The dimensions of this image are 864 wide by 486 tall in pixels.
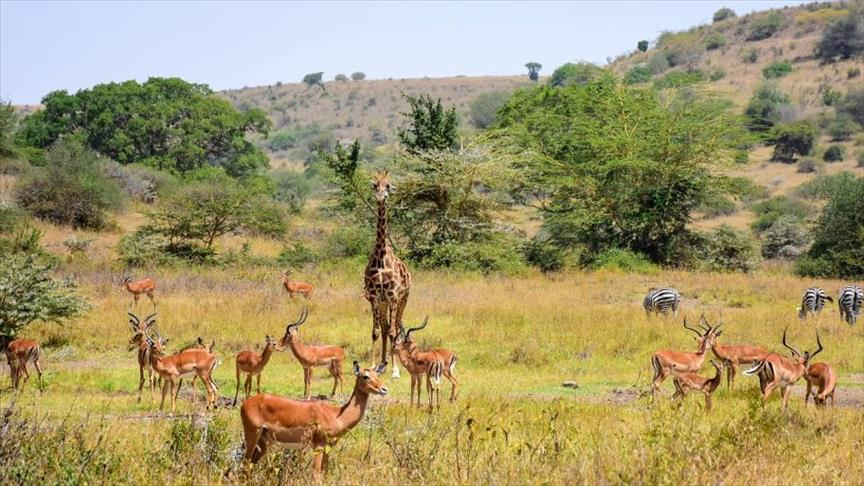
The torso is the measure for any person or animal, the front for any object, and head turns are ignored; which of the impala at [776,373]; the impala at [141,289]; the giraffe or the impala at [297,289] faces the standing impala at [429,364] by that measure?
the giraffe

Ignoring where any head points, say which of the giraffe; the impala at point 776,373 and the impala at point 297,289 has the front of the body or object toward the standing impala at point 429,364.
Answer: the giraffe

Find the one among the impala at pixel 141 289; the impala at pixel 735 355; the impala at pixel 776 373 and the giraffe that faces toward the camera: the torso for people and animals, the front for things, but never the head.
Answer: the giraffe

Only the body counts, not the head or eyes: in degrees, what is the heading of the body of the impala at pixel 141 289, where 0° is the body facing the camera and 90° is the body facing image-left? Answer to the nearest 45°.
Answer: approximately 90°

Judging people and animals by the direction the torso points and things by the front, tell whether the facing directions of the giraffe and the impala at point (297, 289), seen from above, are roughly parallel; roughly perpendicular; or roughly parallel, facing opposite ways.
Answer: roughly perpendicular

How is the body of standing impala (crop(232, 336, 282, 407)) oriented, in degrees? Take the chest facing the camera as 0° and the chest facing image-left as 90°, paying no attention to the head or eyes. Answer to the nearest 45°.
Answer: approximately 225°

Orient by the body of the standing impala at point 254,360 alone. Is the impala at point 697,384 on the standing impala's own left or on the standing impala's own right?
on the standing impala's own right

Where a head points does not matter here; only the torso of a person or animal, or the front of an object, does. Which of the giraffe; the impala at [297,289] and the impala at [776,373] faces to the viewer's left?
the impala at [297,289]

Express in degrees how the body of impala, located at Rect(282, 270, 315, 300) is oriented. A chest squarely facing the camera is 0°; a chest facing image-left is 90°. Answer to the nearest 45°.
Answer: approximately 90°

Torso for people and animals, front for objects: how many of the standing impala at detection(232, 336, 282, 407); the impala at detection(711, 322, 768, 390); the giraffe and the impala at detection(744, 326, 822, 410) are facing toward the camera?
1

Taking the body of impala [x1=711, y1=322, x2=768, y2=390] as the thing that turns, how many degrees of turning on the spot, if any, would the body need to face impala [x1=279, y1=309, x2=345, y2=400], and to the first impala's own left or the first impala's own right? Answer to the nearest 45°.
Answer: approximately 45° to the first impala's own left
